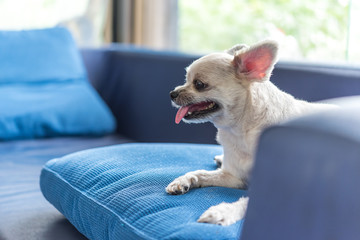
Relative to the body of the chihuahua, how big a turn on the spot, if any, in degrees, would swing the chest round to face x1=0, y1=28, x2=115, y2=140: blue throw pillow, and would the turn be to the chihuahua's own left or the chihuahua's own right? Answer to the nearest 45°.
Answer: approximately 45° to the chihuahua's own right

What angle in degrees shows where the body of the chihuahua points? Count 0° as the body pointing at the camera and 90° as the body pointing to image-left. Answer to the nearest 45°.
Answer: approximately 90°
